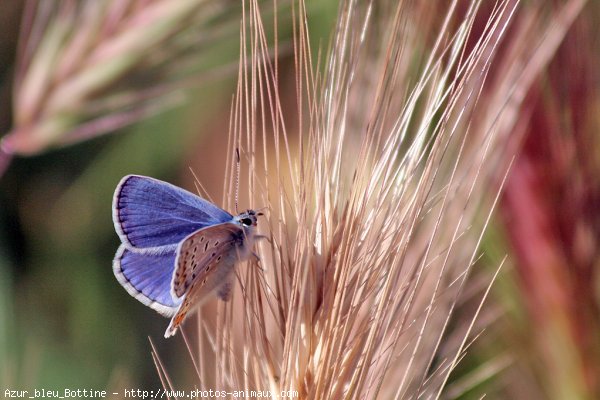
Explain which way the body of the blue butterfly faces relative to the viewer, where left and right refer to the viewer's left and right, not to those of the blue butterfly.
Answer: facing to the right of the viewer
